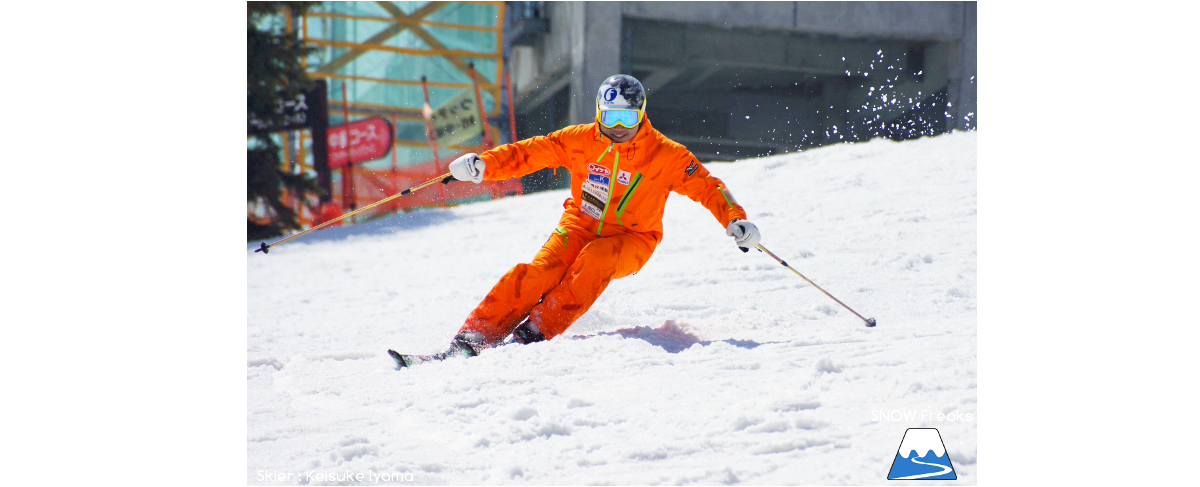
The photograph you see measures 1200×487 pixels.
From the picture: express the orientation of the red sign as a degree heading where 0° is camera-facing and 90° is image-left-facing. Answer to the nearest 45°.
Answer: approximately 0°

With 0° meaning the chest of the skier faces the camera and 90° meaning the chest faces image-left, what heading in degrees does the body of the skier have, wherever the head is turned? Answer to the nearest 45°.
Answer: approximately 0°

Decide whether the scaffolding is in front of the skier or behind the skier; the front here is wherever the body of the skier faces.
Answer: behind

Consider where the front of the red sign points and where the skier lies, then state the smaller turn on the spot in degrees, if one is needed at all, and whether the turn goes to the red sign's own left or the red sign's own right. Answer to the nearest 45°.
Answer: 0° — it already faces them

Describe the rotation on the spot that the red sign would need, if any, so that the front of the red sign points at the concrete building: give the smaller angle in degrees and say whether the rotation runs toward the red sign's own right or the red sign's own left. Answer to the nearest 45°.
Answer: approximately 90° to the red sign's own left

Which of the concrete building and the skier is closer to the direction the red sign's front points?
the skier

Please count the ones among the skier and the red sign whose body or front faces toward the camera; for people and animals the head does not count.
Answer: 2
